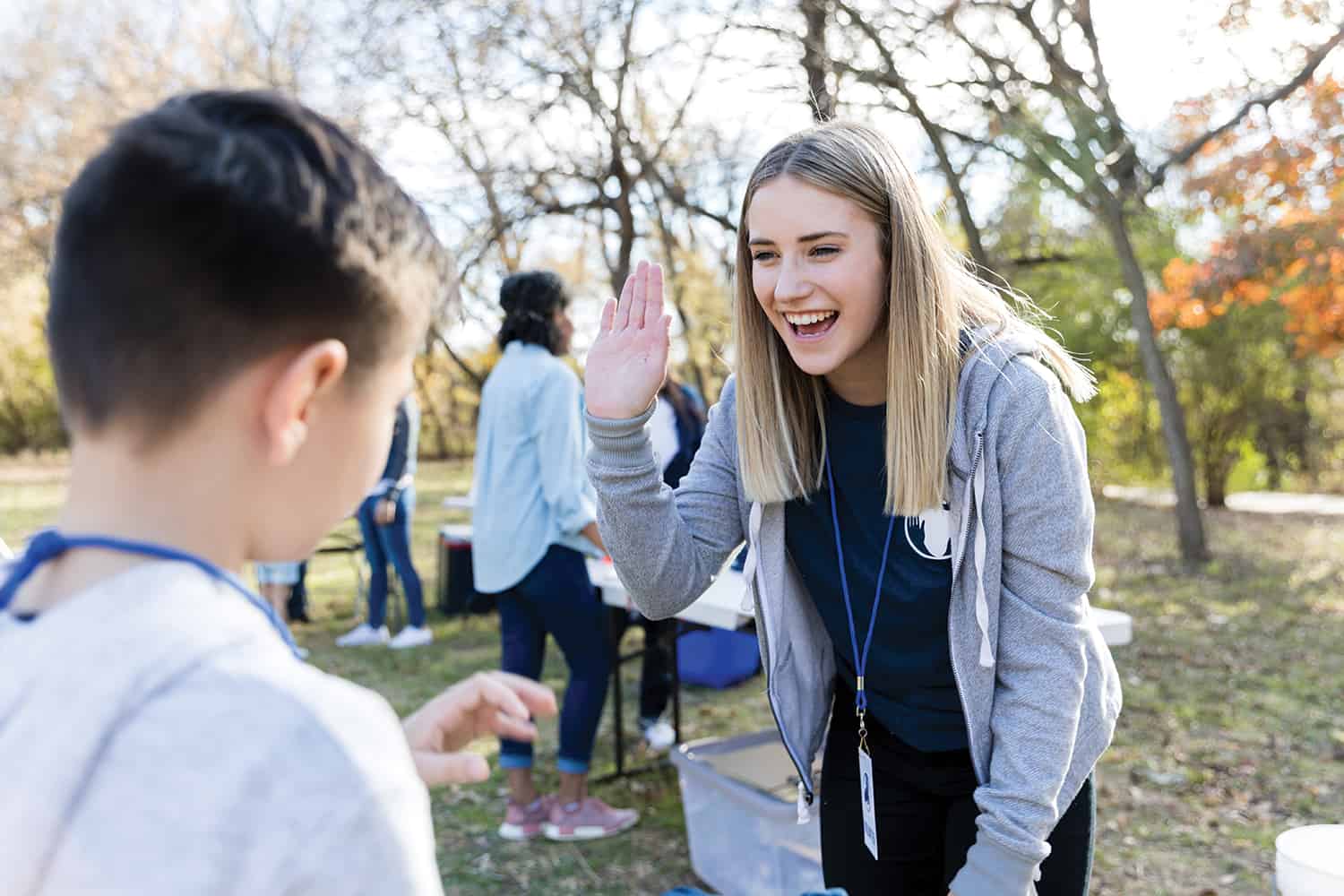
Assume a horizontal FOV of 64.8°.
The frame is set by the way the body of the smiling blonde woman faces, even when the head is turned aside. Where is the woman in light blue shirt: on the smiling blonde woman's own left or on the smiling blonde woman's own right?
on the smiling blonde woman's own right

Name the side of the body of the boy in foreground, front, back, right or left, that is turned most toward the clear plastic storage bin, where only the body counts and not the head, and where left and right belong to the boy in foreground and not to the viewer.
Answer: front

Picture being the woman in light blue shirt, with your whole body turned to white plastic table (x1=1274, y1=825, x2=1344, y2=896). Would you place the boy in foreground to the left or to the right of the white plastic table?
right

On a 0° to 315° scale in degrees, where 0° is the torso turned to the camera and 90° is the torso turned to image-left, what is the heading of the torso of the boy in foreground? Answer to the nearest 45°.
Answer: approximately 225°

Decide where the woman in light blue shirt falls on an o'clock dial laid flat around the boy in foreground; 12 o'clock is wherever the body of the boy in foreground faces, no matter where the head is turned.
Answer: The woman in light blue shirt is roughly at 11 o'clock from the boy in foreground.

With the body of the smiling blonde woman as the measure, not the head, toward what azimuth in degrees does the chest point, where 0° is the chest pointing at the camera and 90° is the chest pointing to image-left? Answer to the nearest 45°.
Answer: approximately 45°

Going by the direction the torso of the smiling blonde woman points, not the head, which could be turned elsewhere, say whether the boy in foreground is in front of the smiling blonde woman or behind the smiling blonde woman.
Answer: in front

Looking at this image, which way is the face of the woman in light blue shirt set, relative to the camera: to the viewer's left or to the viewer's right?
to the viewer's right

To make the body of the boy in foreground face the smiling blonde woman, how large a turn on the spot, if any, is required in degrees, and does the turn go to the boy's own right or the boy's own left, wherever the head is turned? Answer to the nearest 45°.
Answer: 0° — they already face them

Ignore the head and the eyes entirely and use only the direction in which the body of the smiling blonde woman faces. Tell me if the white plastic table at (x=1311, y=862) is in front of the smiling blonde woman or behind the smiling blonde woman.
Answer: behind

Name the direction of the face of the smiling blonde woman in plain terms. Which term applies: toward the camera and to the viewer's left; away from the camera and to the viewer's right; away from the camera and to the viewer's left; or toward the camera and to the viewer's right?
toward the camera and to the viewer's left

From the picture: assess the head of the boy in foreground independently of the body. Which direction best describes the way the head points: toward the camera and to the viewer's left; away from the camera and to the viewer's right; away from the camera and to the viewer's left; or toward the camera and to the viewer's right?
away from the camera and to the viewer's right
